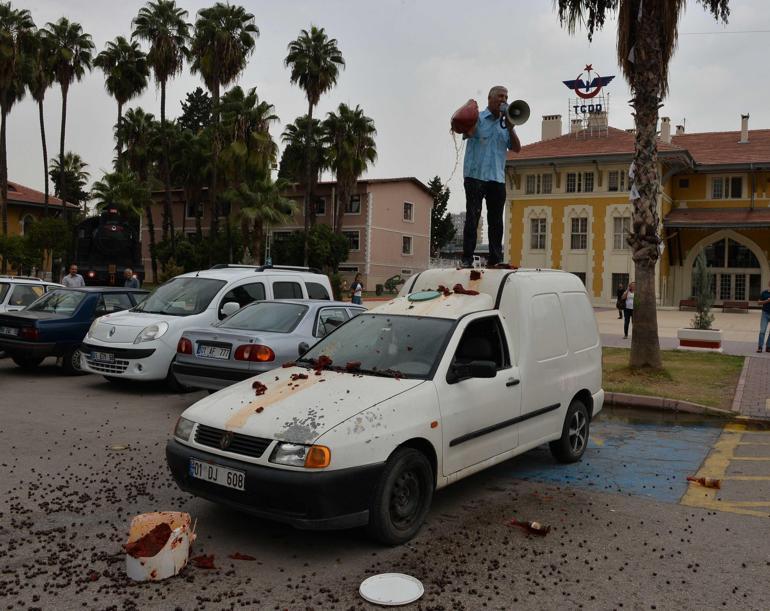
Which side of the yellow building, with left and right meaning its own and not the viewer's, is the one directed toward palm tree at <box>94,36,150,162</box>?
right

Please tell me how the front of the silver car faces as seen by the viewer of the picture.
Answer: facing away from the viewer and to the right of the viewer

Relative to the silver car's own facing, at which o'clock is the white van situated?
The white van is roughly at 4 o'clock from the silver car.

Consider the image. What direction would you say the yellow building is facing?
toward the camera

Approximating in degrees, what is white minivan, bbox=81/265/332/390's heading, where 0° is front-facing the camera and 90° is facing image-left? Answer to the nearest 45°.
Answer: approximately 45°

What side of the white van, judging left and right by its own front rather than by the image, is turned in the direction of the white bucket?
front

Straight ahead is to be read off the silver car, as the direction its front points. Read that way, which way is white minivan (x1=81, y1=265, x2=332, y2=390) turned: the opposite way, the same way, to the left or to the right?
the opposite way

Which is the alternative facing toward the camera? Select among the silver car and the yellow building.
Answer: the yellow building

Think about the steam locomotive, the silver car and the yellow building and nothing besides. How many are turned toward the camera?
2

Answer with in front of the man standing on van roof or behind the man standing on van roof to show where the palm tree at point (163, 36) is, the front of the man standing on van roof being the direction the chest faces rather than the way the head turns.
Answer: behind

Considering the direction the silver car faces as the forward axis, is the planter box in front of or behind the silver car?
in front

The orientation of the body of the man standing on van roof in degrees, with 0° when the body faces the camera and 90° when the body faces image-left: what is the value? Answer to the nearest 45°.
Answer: approximately 315°

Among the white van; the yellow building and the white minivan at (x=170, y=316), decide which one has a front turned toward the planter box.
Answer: the yellow building

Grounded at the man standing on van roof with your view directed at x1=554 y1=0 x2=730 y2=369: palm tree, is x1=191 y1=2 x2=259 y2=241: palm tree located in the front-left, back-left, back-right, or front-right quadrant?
front-left
